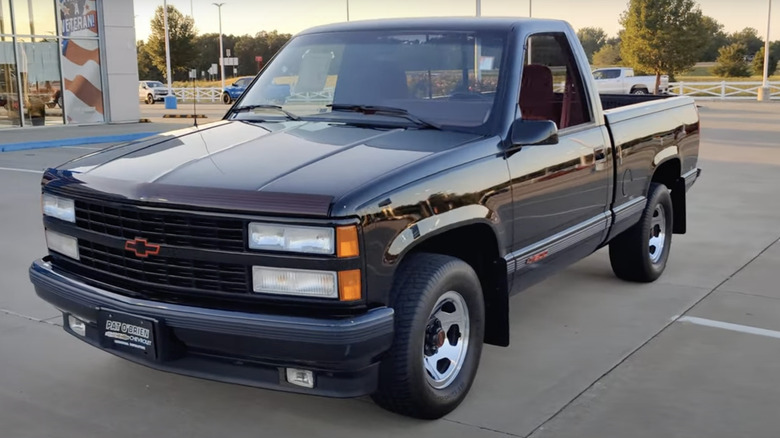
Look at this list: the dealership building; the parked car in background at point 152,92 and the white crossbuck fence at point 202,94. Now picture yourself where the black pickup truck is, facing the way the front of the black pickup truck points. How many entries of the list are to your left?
0

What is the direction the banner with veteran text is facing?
toward the camera

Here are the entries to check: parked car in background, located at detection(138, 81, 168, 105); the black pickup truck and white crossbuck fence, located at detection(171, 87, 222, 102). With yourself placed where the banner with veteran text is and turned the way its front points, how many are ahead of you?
1

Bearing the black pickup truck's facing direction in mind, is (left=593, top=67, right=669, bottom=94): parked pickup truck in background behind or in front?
behind

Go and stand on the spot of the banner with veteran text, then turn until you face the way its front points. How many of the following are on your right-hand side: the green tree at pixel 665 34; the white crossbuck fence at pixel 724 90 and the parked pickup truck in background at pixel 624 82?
0

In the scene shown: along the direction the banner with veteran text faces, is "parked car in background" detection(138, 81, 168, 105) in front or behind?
behind

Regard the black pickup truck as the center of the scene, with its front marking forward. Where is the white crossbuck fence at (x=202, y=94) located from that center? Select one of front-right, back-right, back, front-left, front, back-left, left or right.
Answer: back-right

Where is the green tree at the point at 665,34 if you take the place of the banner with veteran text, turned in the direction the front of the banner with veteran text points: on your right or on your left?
on your left

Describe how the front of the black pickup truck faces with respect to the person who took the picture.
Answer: facing the viewer and to the left of the viewer

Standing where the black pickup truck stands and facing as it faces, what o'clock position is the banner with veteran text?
The banner with veteran text is roughly at 4 o'clock from the black pickup truck.

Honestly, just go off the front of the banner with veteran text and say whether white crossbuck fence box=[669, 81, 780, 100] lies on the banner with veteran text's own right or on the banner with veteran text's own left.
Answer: on the banner with veteran text's own left

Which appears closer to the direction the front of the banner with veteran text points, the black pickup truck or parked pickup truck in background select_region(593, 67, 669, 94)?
the black pickup truck

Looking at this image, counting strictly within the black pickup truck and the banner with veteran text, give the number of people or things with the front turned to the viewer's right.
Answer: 0

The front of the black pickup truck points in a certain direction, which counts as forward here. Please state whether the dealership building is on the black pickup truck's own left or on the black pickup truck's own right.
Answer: on the black pickup truck's own right

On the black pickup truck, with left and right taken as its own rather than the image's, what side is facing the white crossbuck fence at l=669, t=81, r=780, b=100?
back
